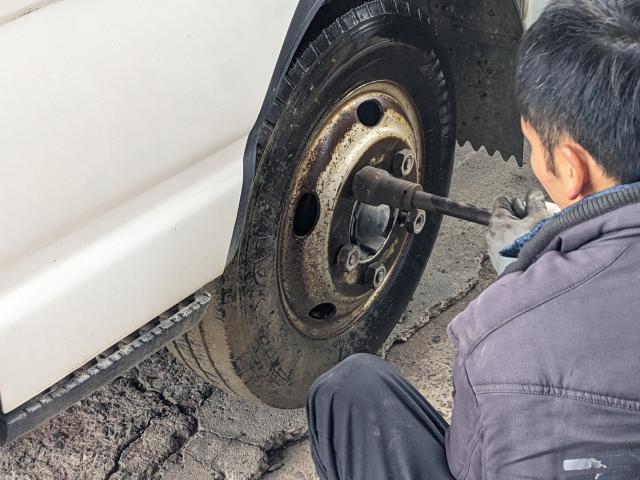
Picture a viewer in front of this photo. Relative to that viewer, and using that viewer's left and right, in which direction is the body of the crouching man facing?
facing away from the viewer and to the left of the viewer

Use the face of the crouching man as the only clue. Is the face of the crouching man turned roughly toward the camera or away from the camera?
away from the camera
